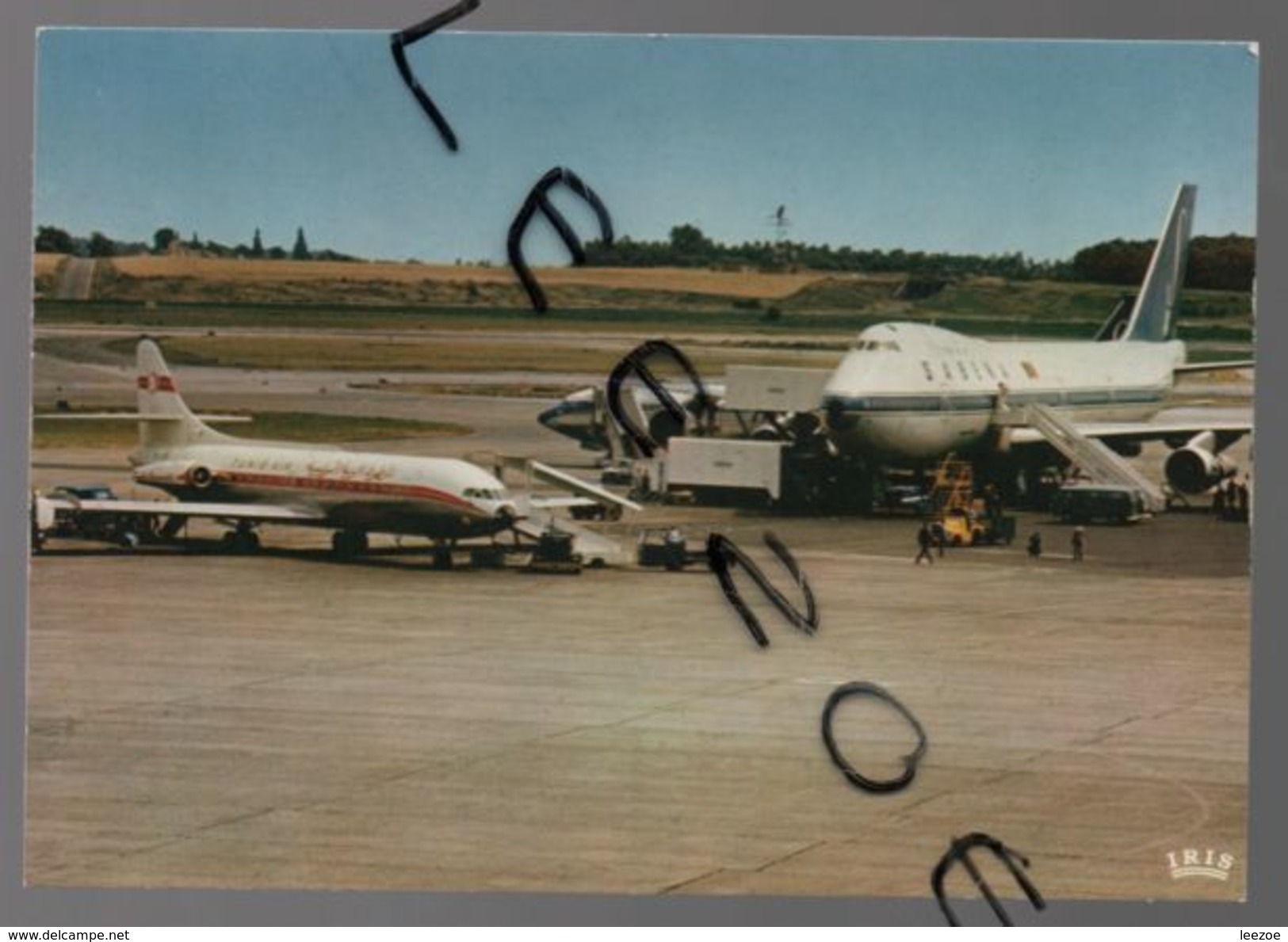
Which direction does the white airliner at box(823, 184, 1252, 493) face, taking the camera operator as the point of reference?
facing the viewer and to the left of the viewer

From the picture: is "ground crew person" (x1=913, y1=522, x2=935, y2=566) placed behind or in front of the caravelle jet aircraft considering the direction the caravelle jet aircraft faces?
in front

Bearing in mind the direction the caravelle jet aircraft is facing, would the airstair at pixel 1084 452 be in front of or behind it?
in front

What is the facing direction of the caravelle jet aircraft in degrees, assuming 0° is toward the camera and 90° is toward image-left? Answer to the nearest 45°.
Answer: approximately 315°
